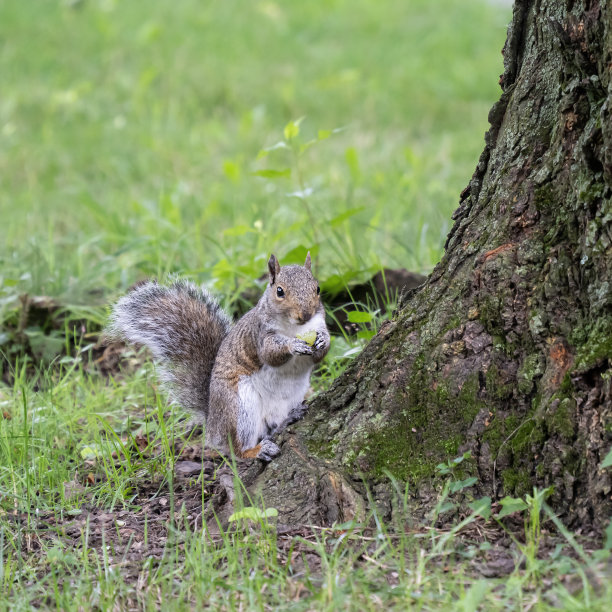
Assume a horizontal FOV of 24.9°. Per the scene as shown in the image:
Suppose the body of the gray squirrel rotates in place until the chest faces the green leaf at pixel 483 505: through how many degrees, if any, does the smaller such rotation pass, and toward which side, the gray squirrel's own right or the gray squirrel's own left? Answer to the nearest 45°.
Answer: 0° — it already faces it

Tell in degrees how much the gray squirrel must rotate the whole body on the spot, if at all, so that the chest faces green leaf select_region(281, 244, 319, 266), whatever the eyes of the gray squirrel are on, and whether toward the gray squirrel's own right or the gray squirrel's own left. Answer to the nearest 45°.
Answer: approximately 135° to the gray squirrel's own left

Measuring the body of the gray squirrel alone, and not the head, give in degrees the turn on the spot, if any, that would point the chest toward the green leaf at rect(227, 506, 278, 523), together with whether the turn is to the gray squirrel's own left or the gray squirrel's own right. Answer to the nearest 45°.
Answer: approximately 45° to the gray squirrel's own right

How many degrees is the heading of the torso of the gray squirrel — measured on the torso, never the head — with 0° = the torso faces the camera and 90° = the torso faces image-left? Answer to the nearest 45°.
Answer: approximately 315°
